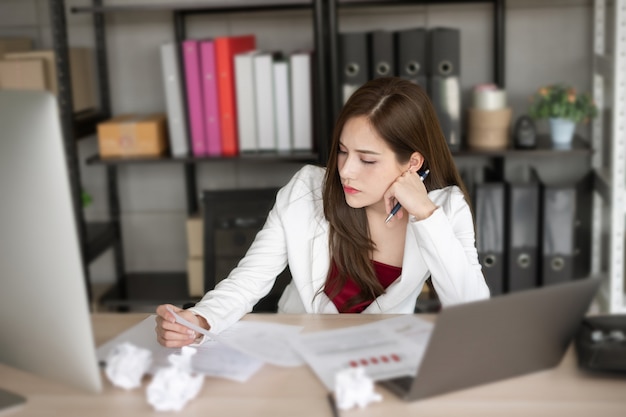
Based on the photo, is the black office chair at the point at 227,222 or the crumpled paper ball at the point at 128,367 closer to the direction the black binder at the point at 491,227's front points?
the crumpled paper ball

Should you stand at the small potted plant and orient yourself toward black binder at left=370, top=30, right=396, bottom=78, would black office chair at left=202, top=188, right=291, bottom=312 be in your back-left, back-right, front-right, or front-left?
front-left

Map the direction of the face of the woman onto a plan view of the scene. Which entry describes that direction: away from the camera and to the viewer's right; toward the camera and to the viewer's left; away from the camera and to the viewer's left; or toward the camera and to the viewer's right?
toward the camera and to the viewer's left

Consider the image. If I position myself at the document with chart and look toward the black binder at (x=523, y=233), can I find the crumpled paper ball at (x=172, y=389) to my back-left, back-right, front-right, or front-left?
back-left

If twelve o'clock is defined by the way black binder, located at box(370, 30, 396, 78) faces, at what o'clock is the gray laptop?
The gray laptop is roughly at 12 o'clock from the black binder.

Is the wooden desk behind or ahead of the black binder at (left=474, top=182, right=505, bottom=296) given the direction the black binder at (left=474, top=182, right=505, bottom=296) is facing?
ahead

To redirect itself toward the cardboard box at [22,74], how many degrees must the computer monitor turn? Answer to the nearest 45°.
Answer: approximately 45° to its left

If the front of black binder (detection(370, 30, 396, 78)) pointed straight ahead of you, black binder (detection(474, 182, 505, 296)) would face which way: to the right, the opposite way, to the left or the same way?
the same way

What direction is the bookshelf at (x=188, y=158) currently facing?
toward the camera

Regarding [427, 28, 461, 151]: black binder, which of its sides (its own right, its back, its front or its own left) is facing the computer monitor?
front

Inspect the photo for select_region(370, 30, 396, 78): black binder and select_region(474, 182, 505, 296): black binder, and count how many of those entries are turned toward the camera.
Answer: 2

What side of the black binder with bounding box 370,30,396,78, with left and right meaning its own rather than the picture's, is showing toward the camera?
front

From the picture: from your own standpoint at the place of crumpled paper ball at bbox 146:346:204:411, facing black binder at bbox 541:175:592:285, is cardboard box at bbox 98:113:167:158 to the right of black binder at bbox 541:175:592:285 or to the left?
left

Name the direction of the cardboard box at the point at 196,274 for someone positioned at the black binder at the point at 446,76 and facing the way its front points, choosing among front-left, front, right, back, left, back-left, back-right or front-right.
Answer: right

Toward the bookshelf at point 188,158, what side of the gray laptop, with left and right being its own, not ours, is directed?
front

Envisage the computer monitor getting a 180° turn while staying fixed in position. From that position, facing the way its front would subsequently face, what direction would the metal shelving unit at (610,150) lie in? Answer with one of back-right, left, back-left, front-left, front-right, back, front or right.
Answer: back
